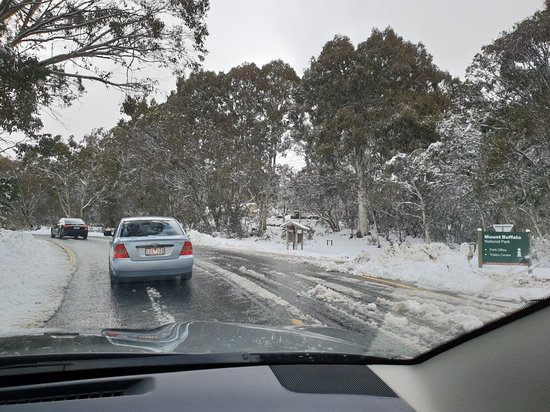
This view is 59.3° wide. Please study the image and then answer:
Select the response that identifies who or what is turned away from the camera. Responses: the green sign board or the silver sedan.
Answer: the silver sedan

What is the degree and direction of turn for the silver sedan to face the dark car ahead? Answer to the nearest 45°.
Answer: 0° — it already faces it

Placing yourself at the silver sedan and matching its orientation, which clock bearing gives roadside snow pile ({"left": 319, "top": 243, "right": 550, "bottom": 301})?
The roadside snow pile is roughly at 3 o'clock from the silver sedan.

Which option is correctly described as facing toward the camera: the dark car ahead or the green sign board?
the green sign board

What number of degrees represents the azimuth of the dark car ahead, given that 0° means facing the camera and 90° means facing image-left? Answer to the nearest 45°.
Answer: approximately 135°

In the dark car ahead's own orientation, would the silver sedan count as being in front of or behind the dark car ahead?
behind

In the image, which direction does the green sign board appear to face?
toward the camera

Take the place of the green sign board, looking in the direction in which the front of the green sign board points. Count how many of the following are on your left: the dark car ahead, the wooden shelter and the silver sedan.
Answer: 0

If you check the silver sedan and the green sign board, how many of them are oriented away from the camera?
1

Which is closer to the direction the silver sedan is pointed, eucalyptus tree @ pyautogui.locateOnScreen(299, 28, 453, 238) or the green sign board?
the eucalyptus tree

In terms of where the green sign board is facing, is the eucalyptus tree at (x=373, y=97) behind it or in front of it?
behind

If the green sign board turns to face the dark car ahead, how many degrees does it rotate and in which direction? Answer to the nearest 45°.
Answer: approximately 135° to its right

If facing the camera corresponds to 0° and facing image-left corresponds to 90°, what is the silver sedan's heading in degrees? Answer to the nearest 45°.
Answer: approximately 180°

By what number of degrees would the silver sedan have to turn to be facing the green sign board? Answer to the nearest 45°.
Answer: approximately 90° to its right

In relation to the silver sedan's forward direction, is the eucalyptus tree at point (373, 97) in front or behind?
in front

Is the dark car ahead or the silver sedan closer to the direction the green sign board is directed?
the silver sedan
